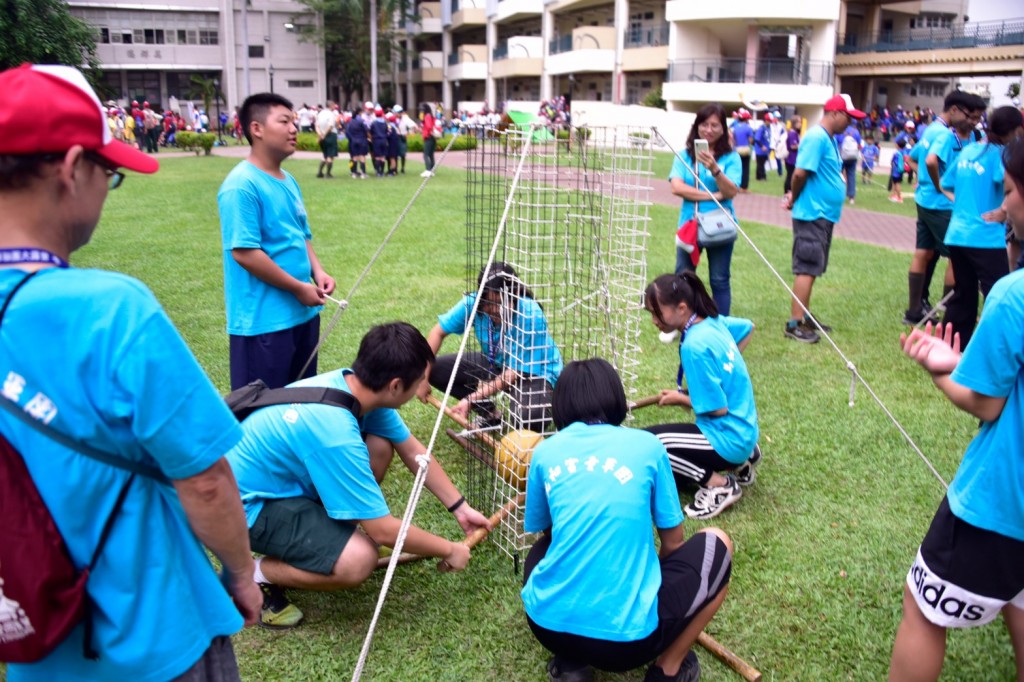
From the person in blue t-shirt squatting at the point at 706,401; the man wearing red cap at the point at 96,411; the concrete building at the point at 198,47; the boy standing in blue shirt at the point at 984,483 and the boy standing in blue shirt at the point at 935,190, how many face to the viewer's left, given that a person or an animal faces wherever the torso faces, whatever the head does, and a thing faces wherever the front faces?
2

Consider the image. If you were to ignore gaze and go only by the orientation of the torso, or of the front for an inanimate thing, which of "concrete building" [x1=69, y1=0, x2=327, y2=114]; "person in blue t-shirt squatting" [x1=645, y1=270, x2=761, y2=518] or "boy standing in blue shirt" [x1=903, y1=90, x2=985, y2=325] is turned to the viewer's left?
the person in blue t-shirt squatting

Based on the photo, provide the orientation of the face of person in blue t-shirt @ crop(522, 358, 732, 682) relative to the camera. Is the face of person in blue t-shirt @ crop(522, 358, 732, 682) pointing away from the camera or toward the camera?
away from the camera

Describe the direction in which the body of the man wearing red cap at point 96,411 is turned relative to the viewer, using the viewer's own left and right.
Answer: facing away from the viewer and to the right of the viewer

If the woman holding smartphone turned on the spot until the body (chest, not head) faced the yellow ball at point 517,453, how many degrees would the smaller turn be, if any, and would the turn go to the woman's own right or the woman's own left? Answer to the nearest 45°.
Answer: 0° — they already face it

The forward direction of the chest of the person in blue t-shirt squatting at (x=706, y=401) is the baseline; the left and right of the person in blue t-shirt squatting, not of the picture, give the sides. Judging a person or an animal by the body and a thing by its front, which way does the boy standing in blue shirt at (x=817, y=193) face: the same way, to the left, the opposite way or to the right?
the opposite way

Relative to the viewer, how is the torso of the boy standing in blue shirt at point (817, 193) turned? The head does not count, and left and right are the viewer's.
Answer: facing to the right of the viewer

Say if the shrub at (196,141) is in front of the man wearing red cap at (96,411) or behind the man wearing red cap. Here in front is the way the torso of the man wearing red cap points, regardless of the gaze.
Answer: in front

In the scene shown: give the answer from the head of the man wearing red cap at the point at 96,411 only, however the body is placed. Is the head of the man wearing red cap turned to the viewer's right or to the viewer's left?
to the viewer's right

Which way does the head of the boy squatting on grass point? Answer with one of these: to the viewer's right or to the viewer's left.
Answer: to the viewer's right

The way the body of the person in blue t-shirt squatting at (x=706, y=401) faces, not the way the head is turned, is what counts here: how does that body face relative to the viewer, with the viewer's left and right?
facing to the left of the viewer

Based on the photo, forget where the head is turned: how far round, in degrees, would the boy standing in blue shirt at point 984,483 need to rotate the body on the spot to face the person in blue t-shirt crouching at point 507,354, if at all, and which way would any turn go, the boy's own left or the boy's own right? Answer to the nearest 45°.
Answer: approximately 45° to the boy's own right
